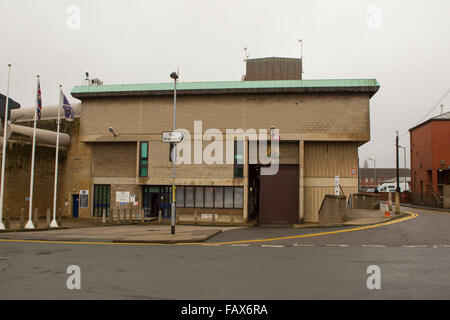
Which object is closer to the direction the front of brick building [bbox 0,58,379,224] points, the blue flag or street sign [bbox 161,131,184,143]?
the street sign

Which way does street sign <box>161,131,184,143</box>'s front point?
toward the camera

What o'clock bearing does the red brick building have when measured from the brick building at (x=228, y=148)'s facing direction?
The red brick building is roughly at 8 o'clock from the brick building.

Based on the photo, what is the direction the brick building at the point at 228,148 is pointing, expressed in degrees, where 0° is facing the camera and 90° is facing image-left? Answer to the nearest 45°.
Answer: approximately 0°

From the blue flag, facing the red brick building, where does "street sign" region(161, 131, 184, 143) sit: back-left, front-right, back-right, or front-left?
front-right

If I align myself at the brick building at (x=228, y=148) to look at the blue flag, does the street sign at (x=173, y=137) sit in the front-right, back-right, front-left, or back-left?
front-left

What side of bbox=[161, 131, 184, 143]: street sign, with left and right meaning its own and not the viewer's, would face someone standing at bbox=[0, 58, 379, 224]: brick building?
back

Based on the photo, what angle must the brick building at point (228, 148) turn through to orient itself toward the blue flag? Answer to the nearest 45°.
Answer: approximately 90° to its right

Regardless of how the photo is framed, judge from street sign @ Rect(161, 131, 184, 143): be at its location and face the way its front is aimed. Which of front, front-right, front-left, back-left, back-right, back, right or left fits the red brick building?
back-left

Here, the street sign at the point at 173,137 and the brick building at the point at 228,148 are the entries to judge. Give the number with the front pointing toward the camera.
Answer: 2

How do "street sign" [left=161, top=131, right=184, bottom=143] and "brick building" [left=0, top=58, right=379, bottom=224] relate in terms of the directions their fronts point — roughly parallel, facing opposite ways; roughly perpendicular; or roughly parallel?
roughly parallel

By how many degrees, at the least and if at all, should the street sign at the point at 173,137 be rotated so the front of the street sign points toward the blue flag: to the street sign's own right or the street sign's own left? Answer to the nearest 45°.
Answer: approximately 135° to the street sign's own right
